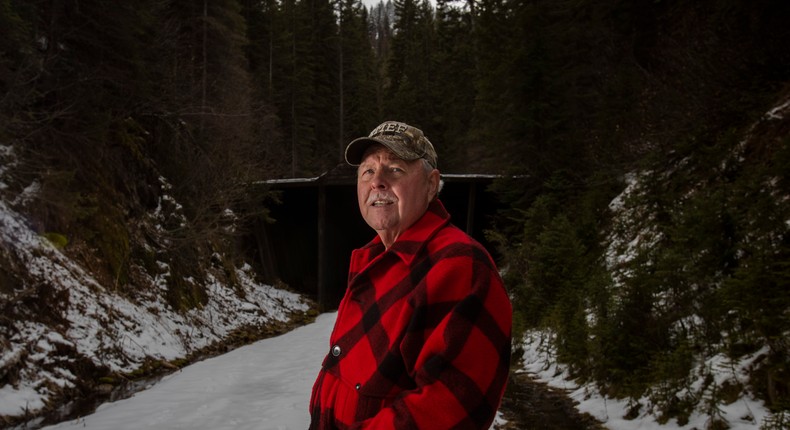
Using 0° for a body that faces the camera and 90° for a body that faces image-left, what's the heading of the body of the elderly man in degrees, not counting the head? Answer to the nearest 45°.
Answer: approximately 45°
